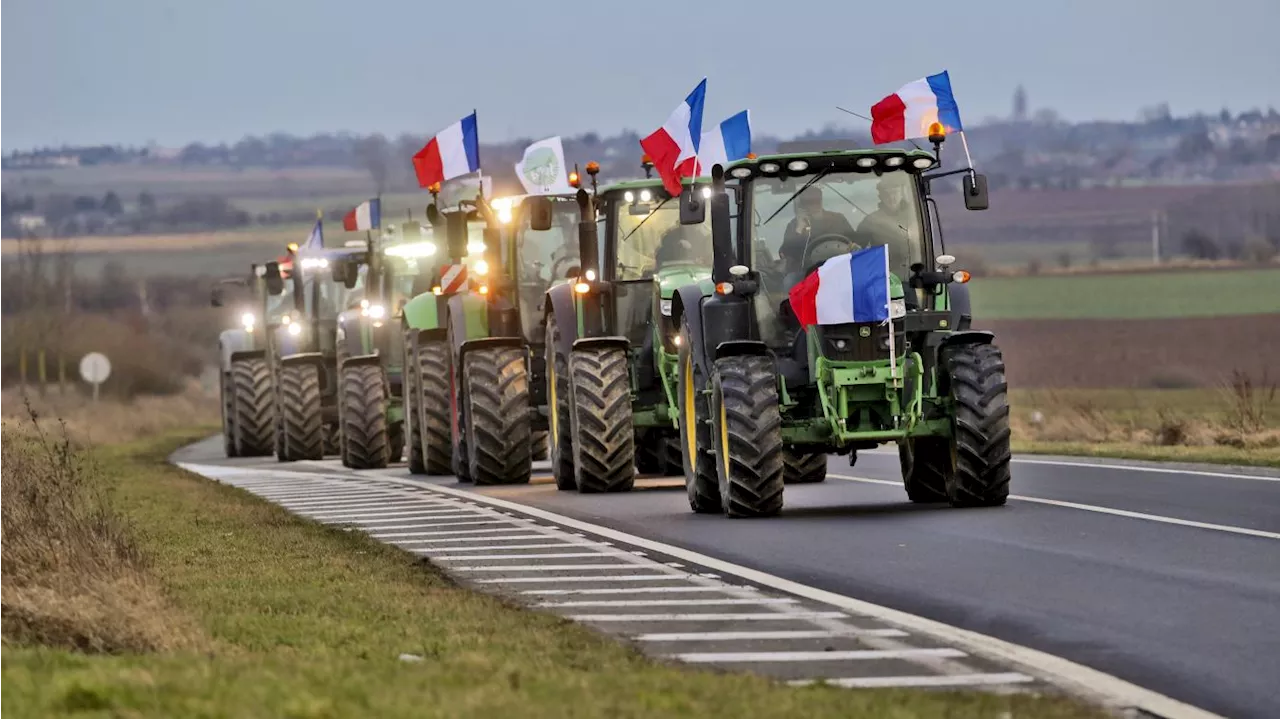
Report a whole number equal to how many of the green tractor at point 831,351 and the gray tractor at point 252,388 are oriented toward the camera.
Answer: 2

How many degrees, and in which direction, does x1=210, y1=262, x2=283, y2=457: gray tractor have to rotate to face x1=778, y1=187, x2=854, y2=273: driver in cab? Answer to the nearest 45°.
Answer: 0° — it already faces them

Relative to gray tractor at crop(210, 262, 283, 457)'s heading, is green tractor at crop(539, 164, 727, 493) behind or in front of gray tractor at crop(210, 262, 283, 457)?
in front

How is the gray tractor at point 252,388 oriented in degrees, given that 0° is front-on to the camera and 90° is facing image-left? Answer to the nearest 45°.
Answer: approximately 0°
